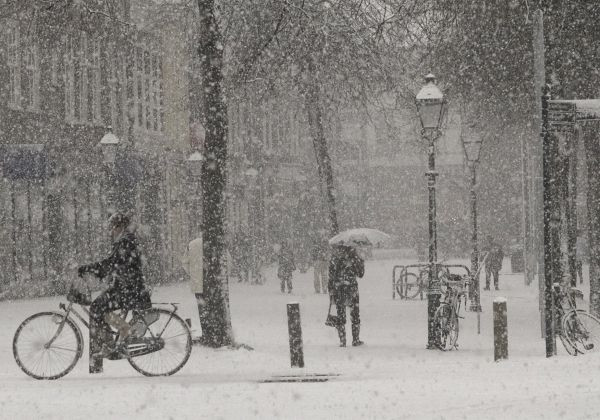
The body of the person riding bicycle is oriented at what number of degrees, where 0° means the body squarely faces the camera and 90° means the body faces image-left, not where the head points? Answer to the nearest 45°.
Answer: approximately 90°

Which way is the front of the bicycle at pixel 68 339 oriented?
to the viewer's left

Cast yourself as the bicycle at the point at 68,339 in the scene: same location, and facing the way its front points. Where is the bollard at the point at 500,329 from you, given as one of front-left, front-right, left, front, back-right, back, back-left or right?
back

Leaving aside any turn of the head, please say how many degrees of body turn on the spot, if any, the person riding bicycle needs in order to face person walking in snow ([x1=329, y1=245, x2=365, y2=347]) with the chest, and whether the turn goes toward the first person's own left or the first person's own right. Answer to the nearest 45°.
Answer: approximately 135° to the first person's own right
